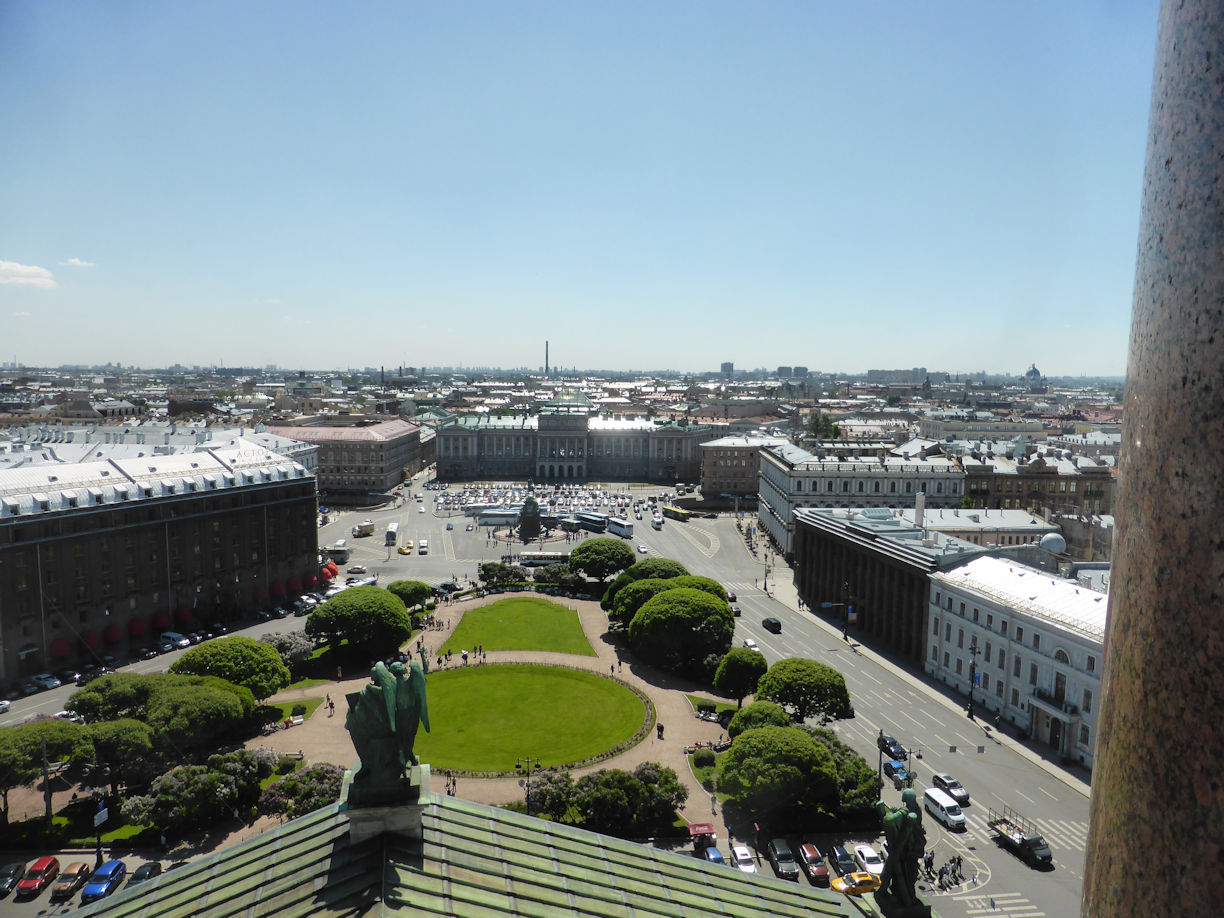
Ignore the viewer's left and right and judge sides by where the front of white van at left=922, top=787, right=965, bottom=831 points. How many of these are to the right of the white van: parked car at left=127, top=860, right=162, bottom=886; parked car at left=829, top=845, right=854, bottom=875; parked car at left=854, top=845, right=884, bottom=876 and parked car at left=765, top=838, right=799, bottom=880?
4

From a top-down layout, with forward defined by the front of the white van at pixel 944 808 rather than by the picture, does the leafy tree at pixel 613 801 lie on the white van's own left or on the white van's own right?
on the white van's own right

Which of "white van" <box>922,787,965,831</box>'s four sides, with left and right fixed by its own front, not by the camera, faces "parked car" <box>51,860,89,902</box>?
right

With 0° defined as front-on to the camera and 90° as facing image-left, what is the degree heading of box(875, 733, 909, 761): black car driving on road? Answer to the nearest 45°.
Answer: approximately 315°

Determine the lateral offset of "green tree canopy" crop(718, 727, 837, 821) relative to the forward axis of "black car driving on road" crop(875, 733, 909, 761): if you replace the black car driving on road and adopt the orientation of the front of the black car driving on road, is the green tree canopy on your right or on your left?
on your right

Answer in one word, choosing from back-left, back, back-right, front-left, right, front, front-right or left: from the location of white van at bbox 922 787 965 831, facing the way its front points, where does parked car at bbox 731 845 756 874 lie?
right

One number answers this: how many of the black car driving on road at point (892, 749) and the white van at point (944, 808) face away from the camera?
0

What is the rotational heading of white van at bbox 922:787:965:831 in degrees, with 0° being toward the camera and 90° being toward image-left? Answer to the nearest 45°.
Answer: approximately 315°

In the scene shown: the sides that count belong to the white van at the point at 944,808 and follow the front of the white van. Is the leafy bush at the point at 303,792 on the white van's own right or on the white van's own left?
on the white van's own right

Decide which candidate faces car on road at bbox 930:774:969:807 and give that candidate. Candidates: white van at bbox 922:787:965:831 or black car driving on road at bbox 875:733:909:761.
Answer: black car driving on road at bbox 875:733:909:761

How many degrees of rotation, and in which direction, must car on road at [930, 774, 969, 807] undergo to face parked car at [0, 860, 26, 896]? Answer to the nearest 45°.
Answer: approximately 90° to its right

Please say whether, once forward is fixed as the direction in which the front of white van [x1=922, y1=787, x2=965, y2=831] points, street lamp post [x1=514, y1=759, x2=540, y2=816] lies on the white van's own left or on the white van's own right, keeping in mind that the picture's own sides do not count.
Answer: on the white van's own right

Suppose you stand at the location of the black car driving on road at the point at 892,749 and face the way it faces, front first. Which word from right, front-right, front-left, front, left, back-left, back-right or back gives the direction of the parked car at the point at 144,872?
right

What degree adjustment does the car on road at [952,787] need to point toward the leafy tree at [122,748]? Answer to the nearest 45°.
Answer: approximately 90° to its right

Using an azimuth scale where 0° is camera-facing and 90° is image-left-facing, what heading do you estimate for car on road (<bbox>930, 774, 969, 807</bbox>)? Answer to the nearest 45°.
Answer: approximately 315°

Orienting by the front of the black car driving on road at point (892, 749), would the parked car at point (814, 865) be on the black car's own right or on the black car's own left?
on the black car's own right

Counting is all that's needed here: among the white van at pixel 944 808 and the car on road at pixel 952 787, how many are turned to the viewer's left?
0

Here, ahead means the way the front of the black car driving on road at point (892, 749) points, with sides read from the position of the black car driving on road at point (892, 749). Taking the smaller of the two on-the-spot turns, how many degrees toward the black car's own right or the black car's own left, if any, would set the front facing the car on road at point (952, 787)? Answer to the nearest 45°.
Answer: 0° — it already faces it

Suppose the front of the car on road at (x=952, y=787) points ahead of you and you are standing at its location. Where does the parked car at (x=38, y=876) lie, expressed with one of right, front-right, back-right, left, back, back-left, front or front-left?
right

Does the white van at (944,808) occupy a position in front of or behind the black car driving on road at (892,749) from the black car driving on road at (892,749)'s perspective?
in front
